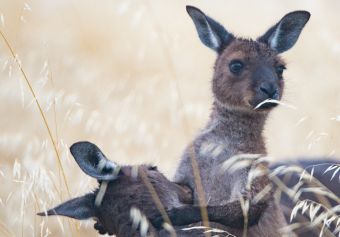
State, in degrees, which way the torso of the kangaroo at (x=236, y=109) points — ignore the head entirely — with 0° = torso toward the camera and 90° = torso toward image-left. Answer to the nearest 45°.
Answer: approximately 315°

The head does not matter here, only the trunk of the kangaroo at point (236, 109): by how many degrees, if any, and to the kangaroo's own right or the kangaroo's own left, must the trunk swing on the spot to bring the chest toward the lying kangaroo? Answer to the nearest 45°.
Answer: approximately 90° to the kangaroo's own right
